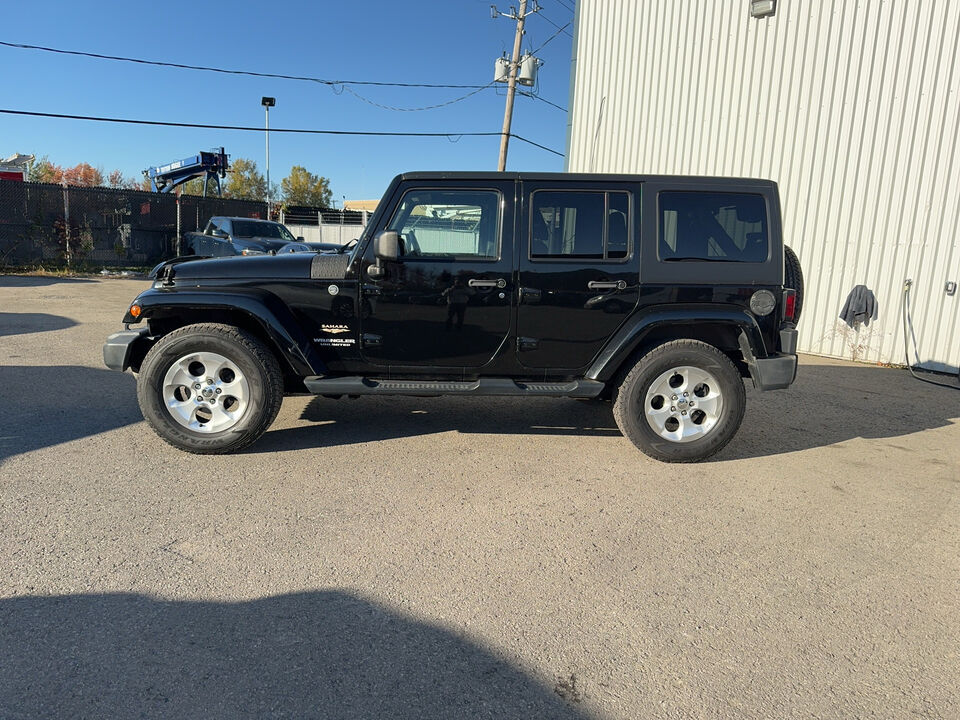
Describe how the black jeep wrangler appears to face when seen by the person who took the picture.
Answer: facing to the left of the viewer

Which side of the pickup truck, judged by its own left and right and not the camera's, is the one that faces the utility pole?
left

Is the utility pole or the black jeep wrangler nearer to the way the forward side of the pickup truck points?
the black jeep wrangler

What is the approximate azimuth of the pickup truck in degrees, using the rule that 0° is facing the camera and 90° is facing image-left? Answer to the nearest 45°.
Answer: approximately 315°

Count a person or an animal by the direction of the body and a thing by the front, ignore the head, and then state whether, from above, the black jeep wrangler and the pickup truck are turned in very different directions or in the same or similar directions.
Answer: very different directions

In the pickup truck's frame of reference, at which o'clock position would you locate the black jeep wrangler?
The black jeep wrangler is roughly at 1 o'clock from the pickup truck.

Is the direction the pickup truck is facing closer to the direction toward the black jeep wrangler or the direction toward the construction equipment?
the black jeep wrangler

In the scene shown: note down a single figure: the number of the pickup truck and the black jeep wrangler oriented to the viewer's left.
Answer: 1

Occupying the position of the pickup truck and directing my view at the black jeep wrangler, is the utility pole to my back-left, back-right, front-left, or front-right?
back-left

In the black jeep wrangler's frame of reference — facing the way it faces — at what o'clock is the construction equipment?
The construction equipment is roughly at 2 o'clock from the black jeep wrangler.
